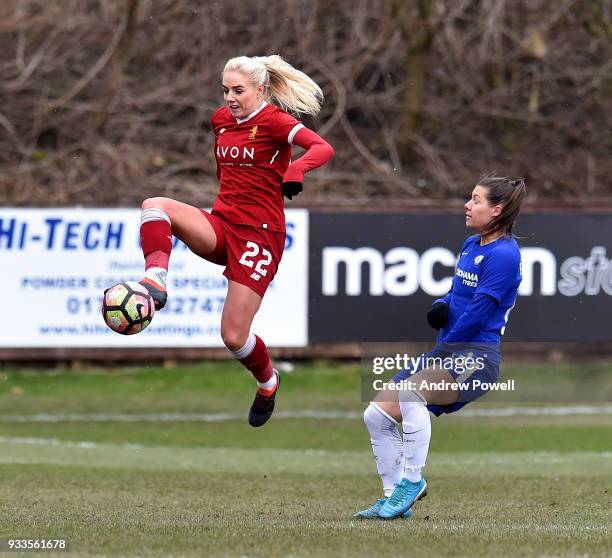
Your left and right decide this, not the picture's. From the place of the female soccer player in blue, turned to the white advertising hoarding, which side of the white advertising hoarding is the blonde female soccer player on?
left

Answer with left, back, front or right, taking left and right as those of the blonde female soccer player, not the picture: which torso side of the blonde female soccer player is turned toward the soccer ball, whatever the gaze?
front

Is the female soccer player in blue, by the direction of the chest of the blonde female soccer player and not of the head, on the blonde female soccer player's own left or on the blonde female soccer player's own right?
on the blonde female soccer player's own left

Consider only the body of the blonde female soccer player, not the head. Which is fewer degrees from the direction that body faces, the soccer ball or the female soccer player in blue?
the soccer ball

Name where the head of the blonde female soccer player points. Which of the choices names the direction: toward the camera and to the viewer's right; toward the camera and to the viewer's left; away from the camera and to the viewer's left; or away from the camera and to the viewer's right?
toward the camera and to the viewer's left

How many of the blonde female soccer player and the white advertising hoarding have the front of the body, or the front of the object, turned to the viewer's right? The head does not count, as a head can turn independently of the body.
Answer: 0

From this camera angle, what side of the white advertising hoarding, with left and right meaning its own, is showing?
front

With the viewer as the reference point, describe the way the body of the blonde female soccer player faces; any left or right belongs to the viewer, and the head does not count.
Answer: facing the viewer and to the left of the viewer

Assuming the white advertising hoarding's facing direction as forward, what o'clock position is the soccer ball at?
The soccer ball is roughly at 12 o'clock from the white advertising hoarding.

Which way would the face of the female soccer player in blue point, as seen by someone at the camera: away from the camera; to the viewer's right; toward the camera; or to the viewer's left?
to the viewer's left

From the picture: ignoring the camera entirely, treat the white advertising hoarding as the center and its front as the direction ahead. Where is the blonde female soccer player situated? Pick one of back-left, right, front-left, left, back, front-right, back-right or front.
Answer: front

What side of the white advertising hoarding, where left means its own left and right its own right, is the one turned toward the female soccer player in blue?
front
